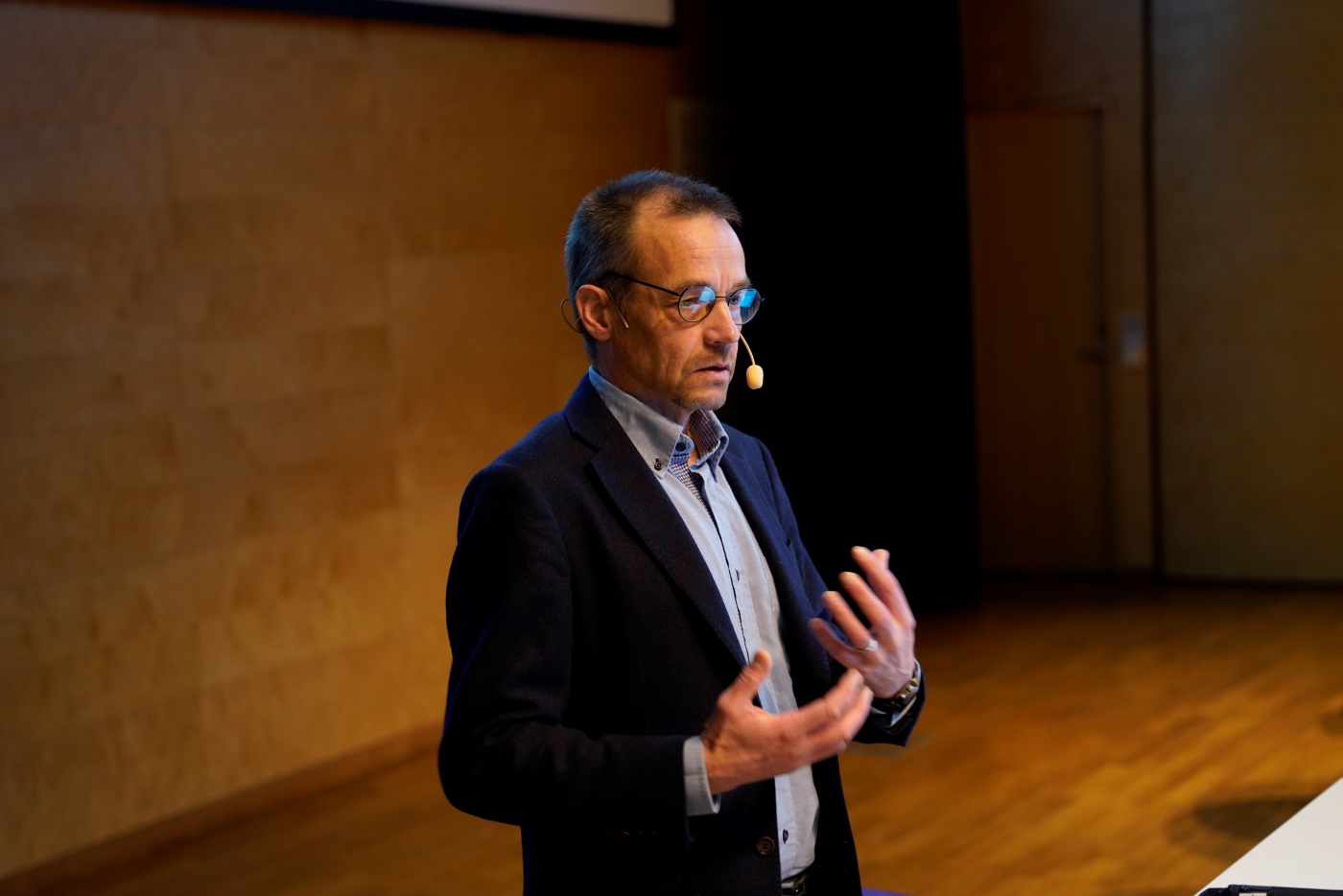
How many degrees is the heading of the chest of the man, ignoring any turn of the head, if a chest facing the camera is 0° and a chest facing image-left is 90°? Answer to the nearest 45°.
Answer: approximately 315°
